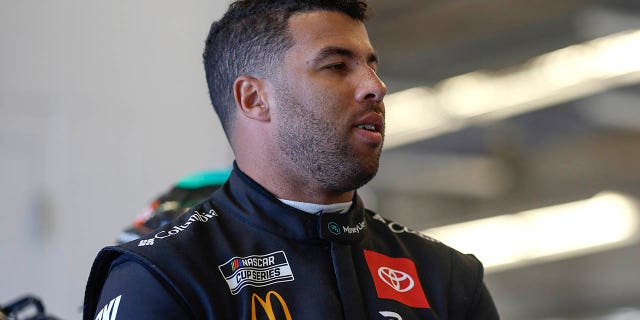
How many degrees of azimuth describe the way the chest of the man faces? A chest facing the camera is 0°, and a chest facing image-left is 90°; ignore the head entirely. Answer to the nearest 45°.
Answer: approximately 315°

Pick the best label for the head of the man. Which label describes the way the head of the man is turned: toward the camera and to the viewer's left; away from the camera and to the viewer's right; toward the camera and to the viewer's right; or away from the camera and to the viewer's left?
toward the camera and to the viewer's right

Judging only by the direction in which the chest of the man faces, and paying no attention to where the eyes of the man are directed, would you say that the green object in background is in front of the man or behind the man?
behind
